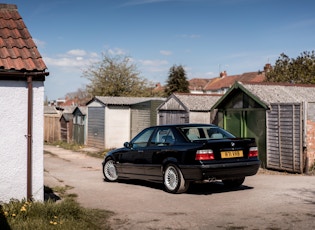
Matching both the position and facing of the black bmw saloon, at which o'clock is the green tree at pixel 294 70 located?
The green tree is roughly at 2 o'clock from the black bmw saloon.

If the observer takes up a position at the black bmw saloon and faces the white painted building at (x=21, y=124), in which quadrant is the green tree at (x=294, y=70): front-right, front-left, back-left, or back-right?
back-right

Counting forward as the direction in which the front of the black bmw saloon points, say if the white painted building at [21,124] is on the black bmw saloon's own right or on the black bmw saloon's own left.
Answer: on the black bmw saloon's own left

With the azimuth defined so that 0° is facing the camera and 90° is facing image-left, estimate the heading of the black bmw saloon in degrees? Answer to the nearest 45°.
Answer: approximately 135°
